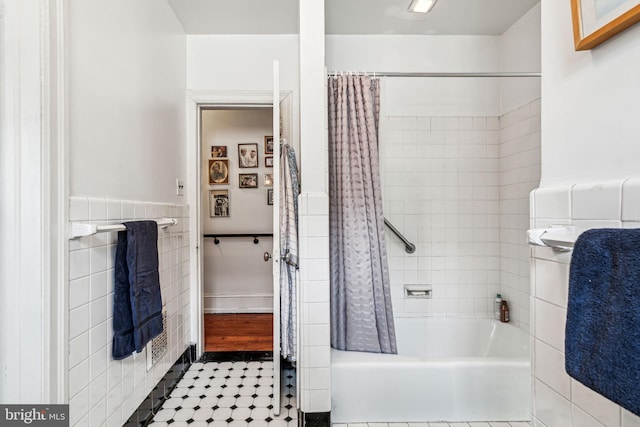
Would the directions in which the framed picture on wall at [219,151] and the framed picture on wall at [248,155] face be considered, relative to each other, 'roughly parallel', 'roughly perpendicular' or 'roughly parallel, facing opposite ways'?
roughly parallel

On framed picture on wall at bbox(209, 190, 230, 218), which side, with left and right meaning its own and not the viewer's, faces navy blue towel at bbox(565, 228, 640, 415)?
front

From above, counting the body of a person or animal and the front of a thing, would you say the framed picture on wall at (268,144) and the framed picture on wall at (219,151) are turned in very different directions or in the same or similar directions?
same or similar directions

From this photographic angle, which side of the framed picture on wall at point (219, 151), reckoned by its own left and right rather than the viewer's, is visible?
front

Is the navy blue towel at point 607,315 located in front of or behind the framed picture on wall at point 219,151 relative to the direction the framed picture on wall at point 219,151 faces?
in front

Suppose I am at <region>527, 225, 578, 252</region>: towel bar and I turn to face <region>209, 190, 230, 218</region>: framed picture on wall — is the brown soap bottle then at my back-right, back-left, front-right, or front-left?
front-right

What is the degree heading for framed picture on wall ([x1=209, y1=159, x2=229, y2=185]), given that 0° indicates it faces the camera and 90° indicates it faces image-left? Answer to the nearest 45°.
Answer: approximately 0°

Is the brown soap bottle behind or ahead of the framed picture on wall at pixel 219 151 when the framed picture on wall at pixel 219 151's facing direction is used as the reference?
ahead

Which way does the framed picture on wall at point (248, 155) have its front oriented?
toward the camera

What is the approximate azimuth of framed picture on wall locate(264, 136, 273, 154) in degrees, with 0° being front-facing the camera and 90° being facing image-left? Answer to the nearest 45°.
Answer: approximately 0°
